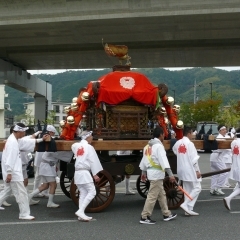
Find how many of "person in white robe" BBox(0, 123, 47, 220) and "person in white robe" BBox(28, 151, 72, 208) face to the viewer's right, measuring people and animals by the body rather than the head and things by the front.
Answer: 2

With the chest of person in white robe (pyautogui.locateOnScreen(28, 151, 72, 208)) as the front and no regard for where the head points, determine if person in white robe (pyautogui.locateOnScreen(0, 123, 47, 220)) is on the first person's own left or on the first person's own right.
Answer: on the first person's own right

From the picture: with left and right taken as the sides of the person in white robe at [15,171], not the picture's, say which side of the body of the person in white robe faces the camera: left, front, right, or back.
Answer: right

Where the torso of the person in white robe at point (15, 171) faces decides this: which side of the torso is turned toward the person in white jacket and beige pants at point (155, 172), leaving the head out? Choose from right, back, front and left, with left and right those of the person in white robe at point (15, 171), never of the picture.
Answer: front

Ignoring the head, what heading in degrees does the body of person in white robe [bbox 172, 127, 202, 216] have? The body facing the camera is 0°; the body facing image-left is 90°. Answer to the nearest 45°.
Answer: approximately 225°

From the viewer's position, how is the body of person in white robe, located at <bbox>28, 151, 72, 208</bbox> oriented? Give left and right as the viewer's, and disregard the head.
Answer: facing to the right of the viewer

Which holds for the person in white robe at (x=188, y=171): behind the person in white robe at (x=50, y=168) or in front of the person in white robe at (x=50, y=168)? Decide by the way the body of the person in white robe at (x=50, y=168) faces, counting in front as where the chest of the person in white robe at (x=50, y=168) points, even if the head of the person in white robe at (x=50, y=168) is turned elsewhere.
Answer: in front

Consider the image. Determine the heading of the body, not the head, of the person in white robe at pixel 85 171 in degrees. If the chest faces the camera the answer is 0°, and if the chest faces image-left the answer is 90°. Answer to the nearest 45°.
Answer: approximately 225°

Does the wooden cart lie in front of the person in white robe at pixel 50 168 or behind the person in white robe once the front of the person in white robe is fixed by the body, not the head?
in front
